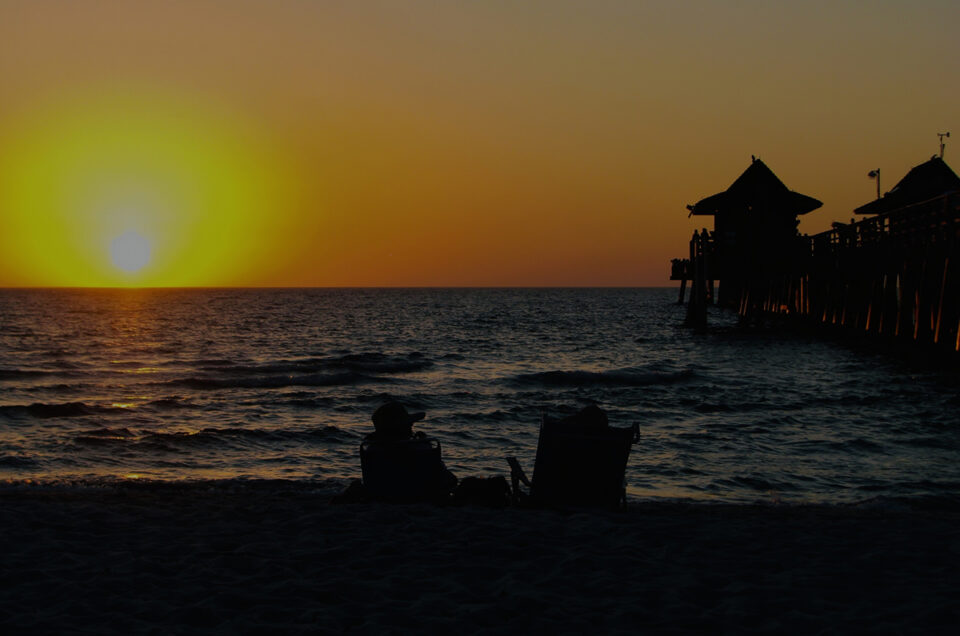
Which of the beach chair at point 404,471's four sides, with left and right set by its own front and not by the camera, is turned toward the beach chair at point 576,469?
right

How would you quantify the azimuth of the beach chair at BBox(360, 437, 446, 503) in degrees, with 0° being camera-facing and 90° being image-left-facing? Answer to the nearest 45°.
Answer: approximately 180°

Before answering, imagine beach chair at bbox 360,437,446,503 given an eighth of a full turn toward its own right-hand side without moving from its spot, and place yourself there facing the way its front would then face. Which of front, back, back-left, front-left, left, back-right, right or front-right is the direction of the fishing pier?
front
